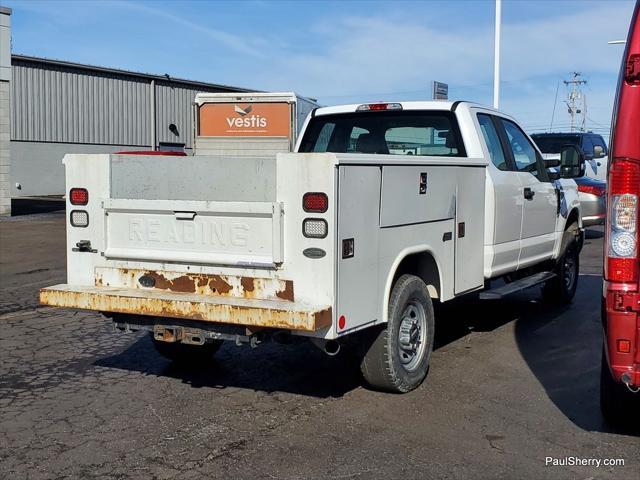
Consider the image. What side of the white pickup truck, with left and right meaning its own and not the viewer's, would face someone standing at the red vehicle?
right

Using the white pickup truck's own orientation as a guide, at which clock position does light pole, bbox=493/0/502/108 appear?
The light pole is roughly at 11 o'clock from the white pickup truck.

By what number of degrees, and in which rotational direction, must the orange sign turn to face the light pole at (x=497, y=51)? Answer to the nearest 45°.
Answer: approximately 135° to its left

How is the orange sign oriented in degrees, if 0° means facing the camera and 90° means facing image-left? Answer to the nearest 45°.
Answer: approximately 0°

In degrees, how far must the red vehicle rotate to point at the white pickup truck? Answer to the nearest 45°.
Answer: approximately 90° to its left

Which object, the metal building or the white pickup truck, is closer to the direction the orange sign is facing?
the white pickup truck

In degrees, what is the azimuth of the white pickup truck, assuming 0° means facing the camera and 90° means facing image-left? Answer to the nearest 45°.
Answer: approximately 225°

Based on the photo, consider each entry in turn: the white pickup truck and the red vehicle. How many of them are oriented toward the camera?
0

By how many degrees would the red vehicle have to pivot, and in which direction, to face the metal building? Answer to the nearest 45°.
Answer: approximately 45° to its left

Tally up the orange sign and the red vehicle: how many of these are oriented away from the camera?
1

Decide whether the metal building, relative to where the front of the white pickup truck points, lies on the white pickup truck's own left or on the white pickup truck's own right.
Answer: on the white pickup truck's own left

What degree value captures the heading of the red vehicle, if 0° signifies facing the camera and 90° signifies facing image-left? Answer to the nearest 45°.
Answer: approximately 180°

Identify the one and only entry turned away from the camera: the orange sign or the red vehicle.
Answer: the red vehicle
